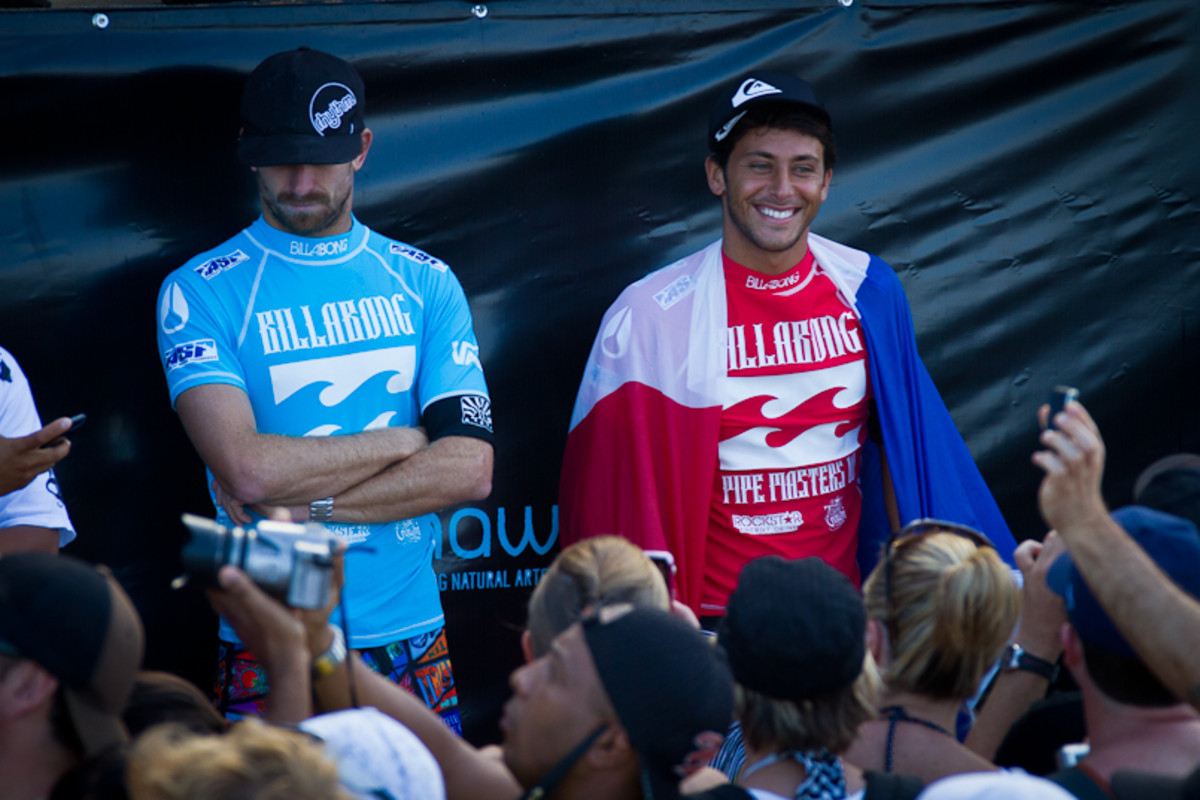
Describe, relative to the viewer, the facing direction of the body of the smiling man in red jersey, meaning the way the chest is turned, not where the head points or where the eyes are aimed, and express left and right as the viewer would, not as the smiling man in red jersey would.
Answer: facing the viewer

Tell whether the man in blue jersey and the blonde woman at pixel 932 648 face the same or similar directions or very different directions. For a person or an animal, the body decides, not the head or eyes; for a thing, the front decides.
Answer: very different directions

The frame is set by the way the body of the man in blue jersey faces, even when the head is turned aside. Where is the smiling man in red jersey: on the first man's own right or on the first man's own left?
on the first man's own left

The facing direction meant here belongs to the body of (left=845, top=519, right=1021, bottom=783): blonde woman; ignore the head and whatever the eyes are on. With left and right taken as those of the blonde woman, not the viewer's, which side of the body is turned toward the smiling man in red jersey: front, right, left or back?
front

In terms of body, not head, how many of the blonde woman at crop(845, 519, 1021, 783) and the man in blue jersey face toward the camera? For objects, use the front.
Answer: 1

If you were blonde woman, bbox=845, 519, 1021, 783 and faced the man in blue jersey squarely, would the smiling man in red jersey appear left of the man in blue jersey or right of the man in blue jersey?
right

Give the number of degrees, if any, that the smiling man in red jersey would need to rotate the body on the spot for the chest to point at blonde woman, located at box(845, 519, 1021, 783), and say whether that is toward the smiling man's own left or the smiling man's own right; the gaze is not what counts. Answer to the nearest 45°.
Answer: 0° — they already face them

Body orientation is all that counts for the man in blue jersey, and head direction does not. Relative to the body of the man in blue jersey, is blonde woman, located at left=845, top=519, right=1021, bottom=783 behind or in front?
in front

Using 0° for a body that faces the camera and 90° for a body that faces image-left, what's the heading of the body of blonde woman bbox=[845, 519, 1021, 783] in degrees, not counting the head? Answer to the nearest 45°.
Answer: approximately 180°

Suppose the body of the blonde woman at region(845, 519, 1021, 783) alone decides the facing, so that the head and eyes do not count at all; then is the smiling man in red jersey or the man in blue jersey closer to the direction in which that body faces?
the smiling man in red jersey

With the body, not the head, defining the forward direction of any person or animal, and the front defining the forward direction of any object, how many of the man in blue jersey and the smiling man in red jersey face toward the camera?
2

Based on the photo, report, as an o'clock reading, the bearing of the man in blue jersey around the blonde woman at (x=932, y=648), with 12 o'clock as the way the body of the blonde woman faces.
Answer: The man in blue jersey is roughly at 10 o'clock from the blonde woman.
